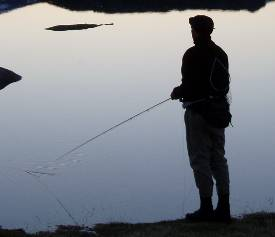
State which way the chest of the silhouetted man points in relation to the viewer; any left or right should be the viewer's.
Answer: facing away from the viewer and to the left of the viewer
